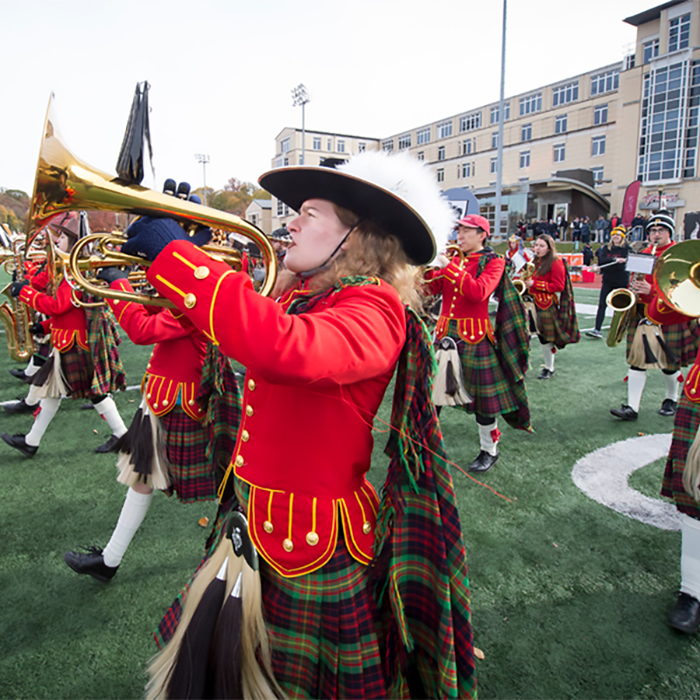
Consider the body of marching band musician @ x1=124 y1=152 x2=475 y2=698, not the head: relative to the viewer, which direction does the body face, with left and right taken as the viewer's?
facing to the left of the viewer

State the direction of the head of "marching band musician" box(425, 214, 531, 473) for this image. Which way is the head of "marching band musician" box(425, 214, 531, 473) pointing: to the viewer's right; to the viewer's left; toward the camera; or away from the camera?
to the viewer's left

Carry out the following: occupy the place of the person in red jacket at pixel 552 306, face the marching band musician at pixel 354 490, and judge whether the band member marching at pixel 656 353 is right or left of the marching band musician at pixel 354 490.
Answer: left

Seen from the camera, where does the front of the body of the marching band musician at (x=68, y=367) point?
to the viewer's left

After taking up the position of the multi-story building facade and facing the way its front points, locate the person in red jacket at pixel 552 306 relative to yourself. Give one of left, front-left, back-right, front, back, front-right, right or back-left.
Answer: front-left

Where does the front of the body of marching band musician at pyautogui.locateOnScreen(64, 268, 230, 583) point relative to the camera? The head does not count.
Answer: to the viewer's left

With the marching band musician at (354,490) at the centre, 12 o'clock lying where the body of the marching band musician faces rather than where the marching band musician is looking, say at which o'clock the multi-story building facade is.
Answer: The multi-story building facade is roughly at 4 o'clock from the marching band musician.

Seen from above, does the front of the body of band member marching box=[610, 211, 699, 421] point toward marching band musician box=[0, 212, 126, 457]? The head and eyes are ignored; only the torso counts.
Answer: yes

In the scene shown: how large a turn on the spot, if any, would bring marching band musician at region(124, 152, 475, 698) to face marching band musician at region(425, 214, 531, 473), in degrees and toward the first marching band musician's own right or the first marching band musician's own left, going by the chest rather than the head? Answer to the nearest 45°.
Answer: approximately 135° to the first marching band musician's own right

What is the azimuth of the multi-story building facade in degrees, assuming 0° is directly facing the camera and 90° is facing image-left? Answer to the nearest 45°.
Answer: approximately 45°

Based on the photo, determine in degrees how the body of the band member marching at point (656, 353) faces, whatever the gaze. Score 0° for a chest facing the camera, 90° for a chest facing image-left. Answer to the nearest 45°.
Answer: approximately 45°
